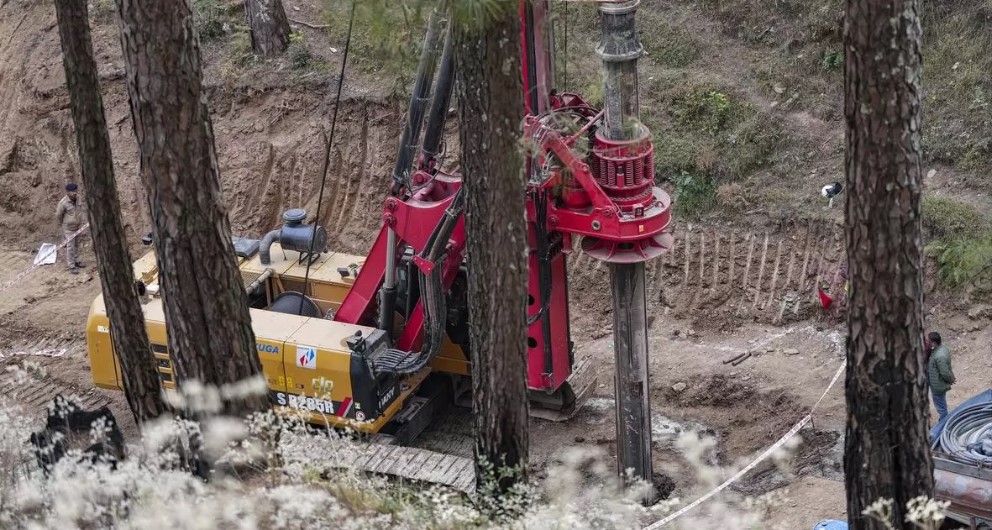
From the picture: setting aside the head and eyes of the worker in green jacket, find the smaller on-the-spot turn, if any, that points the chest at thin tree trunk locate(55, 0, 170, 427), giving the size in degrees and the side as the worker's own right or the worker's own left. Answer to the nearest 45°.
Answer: approximately 45° to the worker's own left

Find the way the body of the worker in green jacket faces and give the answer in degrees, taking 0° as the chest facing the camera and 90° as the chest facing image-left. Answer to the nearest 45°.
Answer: approximately 90°

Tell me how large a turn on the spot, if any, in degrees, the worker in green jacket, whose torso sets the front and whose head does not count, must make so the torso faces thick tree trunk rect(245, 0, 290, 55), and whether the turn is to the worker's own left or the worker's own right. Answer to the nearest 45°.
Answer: approximately 45° to the worker's own right

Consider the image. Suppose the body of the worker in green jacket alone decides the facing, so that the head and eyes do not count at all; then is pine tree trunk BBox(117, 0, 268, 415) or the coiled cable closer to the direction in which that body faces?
the pine tree trunk

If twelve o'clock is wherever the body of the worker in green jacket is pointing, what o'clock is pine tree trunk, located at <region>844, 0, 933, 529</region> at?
The pine tree trunk is roughly at 9 o'clock from the worker in green jacket.

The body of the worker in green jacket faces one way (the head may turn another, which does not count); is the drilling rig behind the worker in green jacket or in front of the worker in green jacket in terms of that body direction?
in front

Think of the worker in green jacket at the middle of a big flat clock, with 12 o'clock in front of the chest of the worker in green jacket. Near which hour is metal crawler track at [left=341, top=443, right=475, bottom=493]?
The metal crawler track is roughly at 11 o'clock from the worker in green jacket.

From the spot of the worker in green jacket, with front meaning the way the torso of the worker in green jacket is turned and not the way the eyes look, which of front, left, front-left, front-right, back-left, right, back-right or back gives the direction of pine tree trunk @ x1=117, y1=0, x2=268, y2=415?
front-left

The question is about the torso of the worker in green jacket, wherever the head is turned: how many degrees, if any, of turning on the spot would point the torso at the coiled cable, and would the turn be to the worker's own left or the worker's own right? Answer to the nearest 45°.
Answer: approximately 90° to the worker's own left

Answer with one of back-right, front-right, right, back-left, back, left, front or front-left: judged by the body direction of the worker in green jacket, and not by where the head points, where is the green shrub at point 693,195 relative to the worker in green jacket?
front-right

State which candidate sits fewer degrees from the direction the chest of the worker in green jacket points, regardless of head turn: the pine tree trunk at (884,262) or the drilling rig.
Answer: the drilling rig
